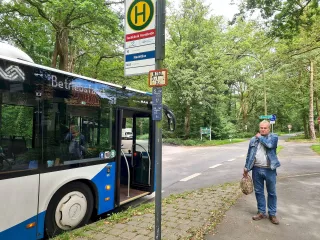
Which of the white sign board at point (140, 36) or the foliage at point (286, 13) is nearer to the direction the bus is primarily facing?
the foliage

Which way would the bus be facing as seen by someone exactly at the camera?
facing away from the viewer and to the right of the viewer

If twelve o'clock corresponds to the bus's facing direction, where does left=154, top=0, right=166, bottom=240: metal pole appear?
The metal pole is roughly at 3 o'clock from the bus.

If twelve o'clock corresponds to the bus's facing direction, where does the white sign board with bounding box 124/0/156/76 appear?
The white sign board is roughly at 3 o'clock from the bus.

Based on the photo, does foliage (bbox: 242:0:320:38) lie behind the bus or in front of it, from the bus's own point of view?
in front

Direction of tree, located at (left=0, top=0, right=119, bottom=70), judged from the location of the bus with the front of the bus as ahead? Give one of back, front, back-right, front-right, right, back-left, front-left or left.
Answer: front-left

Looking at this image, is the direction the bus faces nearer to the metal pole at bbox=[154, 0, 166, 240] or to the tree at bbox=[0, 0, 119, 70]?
the tree
